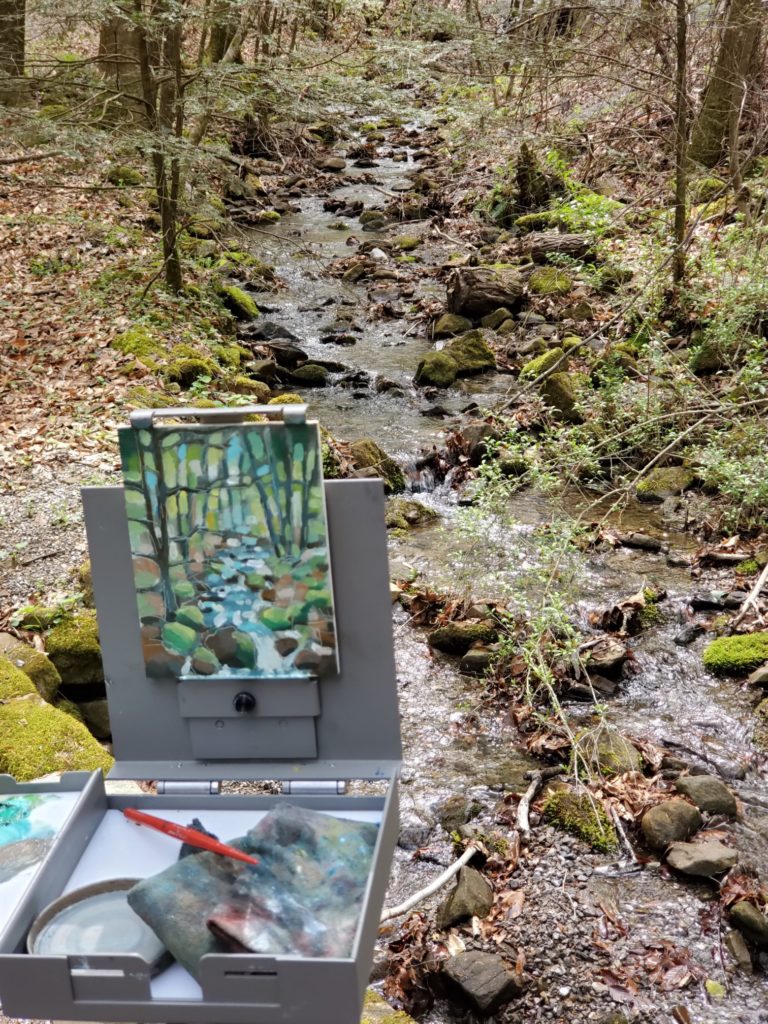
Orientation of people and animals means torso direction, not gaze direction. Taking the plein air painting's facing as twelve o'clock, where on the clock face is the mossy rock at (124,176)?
The mossy rock is roughly at 6 o'clock from the plein air painting.

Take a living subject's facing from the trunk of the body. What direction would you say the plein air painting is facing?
toward the camera

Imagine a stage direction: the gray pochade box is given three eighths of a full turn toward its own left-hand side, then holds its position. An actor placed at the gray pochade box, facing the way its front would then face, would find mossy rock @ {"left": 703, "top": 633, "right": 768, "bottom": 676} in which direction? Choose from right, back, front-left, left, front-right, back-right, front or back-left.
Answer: front

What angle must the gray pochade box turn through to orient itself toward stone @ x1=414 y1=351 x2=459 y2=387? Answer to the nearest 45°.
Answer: approximately 180°

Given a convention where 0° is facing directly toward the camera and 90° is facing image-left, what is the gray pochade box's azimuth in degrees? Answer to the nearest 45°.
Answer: approximately 0°

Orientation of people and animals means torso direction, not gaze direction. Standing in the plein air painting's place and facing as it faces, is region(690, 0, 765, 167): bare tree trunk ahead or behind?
behind

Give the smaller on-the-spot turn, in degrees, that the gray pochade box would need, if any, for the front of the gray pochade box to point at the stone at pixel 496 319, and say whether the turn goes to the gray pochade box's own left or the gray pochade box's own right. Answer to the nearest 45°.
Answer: approximately 180°

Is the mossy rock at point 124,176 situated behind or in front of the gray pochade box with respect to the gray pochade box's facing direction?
behind

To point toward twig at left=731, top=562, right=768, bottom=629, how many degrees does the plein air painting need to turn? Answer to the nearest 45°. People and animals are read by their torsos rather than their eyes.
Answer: approximately 135° to its left
